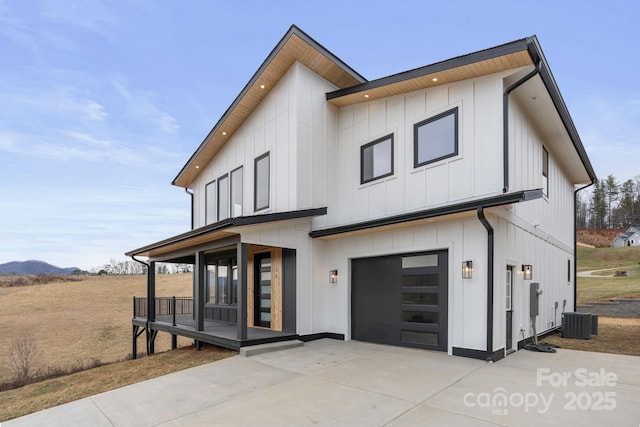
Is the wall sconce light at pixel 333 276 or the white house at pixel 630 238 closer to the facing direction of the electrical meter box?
the white house

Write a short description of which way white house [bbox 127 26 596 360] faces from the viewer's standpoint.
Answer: facing the viewer and to the left of the viewer

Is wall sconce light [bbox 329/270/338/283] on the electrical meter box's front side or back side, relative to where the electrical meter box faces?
on the back side

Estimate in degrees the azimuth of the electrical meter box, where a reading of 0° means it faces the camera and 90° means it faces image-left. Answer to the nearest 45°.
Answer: approximately 270°
